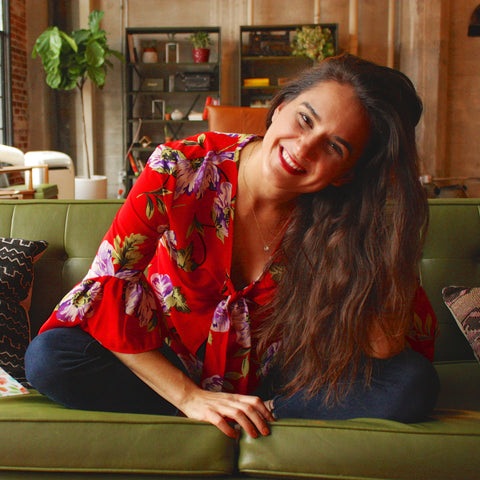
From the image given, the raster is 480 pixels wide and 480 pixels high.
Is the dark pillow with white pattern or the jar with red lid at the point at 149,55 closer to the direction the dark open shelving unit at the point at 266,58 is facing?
the dark pillow with white pattern

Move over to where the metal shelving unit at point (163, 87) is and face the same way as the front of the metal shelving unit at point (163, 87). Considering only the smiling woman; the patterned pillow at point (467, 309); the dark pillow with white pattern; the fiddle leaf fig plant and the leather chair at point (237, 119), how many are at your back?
0

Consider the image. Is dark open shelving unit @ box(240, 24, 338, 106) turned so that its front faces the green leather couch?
yes

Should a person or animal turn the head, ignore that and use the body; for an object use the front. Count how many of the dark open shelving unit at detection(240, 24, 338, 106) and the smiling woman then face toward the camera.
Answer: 2

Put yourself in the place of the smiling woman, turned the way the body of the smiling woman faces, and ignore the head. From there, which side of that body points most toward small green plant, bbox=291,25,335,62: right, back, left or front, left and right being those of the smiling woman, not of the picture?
back

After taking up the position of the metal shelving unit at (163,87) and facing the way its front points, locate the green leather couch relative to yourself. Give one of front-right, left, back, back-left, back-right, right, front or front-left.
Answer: front

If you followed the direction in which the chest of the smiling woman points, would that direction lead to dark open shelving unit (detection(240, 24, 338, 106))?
no

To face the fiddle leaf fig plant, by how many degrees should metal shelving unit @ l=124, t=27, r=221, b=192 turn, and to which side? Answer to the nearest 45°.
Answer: approximately 45° to its right

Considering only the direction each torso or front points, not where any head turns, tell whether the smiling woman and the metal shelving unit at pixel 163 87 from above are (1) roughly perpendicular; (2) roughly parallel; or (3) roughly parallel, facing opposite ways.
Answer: roughly parallel

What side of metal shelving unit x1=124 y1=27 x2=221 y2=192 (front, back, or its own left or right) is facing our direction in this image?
front

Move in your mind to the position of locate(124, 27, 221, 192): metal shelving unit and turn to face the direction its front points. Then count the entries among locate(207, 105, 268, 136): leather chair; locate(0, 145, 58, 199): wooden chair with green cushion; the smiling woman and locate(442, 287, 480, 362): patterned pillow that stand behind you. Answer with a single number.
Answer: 0

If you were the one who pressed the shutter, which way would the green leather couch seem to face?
facing the viewer

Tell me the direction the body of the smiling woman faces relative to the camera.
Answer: toward the camera

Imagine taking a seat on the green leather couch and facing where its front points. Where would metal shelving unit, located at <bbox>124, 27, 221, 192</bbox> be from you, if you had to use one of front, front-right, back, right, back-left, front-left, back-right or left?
back
